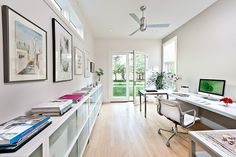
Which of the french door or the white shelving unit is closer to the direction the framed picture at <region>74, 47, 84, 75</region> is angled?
the french door

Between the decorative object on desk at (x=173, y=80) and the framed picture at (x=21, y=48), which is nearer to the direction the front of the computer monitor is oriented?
the framed picture

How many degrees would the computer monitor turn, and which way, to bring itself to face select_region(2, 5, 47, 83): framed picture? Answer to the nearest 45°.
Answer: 0° — it already faces it

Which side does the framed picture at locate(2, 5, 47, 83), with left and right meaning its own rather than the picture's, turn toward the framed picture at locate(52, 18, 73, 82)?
left

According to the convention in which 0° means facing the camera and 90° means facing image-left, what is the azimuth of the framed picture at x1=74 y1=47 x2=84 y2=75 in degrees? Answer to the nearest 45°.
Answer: approximately 270°

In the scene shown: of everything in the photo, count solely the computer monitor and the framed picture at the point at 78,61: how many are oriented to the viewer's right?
1

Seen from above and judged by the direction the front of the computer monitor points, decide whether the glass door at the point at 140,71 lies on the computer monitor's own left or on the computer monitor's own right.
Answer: on the computer monitor's own right

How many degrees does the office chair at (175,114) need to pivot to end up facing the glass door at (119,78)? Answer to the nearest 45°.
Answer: approximately 90° to its left

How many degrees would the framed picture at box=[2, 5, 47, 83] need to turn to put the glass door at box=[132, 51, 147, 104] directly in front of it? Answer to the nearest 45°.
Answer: approximately 90° to its left

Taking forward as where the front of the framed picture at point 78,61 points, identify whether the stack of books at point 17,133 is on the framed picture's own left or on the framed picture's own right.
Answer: on the framed picture's own right

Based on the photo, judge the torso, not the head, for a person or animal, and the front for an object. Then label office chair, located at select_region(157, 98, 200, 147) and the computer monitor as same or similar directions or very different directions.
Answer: very different directions

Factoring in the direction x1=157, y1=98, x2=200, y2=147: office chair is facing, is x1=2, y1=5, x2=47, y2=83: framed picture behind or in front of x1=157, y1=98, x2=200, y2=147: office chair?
behind

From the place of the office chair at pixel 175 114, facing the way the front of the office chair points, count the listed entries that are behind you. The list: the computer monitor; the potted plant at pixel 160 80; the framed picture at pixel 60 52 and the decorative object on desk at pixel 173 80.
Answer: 1
